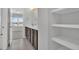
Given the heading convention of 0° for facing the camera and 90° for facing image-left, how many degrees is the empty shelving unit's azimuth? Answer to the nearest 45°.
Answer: approximately 45°
